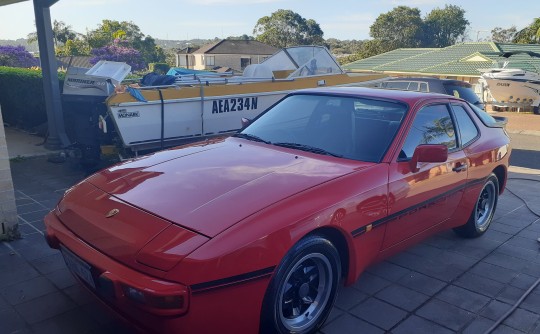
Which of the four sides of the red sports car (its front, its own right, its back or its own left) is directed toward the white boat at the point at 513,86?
back

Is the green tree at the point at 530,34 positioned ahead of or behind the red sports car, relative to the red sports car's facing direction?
behind

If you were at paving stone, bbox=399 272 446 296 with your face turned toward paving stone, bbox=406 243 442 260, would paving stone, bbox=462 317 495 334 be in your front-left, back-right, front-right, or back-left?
back-right

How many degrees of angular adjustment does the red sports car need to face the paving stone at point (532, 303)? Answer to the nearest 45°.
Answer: approximately 135° to its left

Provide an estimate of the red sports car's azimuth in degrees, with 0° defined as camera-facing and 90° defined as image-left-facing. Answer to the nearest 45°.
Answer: approximately 45°

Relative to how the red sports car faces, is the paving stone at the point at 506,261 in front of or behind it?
behind

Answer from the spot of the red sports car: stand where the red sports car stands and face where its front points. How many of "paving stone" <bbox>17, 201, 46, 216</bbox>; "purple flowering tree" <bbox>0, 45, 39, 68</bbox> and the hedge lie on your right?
3

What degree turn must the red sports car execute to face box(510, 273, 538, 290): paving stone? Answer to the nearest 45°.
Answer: approximately 135° to its left

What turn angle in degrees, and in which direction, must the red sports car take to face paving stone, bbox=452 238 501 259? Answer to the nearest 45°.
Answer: approximately 180°
